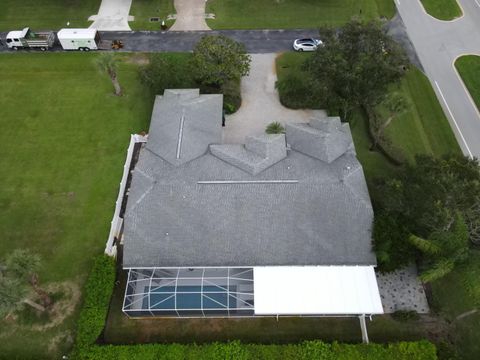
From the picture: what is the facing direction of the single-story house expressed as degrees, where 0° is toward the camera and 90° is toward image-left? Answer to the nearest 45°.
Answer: approximately 180°

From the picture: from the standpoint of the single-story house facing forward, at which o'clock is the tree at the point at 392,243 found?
The tree is roughly at 3 o'clock from the single-story house.

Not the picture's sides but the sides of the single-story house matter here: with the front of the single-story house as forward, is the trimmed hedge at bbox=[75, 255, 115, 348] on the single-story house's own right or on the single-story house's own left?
on the single-story house's own left

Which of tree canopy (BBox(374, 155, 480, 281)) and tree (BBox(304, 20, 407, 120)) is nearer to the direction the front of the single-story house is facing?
the tree

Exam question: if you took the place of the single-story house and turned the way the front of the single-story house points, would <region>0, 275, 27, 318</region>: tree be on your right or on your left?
on your left

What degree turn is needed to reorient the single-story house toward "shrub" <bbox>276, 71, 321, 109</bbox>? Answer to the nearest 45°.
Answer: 0° — it already faces it

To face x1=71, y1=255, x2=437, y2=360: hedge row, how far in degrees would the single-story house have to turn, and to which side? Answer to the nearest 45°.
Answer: approximately 180°

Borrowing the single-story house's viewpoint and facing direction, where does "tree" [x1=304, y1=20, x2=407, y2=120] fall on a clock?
The tree is roughly at 1 o'clock from the single-story house.

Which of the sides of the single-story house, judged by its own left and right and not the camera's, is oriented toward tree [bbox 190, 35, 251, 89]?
front

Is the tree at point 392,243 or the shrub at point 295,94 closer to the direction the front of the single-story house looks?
the shrub
